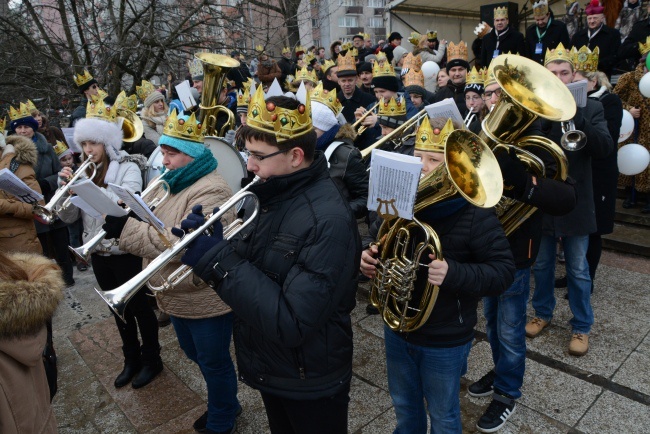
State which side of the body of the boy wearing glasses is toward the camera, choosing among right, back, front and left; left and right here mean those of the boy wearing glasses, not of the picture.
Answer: left

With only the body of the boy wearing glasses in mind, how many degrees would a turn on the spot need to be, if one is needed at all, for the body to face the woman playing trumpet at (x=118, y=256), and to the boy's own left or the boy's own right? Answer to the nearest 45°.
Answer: approximately 45° to the boy's own right

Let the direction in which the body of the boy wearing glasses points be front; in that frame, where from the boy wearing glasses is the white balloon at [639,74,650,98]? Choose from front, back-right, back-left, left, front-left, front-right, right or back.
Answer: back-right

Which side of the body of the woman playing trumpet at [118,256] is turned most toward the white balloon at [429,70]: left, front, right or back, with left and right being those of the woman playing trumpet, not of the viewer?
back

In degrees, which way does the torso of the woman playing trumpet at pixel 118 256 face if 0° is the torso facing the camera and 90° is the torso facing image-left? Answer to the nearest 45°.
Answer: approximately 45°

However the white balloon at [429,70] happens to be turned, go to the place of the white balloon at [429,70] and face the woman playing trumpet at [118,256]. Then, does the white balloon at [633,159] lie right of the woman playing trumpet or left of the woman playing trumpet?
left

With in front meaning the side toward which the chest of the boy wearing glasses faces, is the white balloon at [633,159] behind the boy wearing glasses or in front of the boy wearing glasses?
behind

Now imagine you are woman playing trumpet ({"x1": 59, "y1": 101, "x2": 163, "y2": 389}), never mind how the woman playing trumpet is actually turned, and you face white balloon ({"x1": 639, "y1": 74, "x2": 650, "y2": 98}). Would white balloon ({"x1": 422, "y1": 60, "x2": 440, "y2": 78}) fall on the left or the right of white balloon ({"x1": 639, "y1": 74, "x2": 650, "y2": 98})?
left

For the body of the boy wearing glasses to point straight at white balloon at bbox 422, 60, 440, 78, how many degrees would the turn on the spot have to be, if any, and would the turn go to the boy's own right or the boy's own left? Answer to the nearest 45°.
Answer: approximately 135° to the boy's own right
